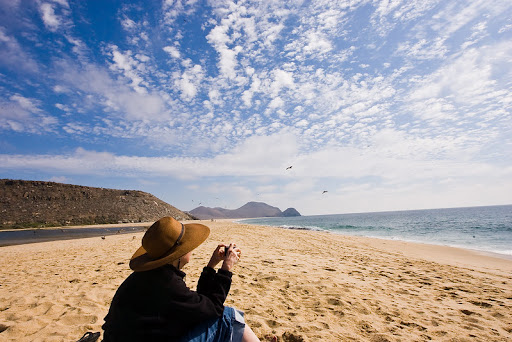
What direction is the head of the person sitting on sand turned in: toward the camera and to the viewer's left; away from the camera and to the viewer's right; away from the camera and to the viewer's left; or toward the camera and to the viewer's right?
away from the camera and to the viewer's right

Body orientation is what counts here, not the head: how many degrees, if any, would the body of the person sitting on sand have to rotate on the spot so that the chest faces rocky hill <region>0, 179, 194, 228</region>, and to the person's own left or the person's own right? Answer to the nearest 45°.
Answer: approximately 90° to the person's own left

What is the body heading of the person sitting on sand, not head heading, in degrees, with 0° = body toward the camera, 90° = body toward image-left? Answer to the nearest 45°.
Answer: approximately 225°
